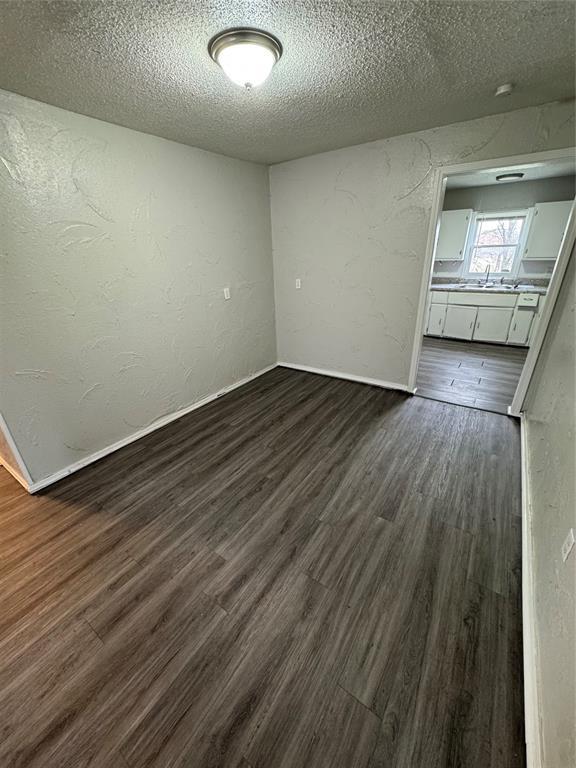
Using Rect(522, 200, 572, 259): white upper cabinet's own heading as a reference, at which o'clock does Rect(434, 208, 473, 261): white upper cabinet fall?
Rect(434, 208, 473, 261): white upper cabinet is roughly at 3 o'clock from Rect(522, 200, 572, 259): white upper cabinet.

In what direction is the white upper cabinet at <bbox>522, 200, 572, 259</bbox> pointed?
toward the camera

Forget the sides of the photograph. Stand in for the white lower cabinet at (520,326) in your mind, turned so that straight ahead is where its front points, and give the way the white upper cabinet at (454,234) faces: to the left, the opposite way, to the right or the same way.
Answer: the same way

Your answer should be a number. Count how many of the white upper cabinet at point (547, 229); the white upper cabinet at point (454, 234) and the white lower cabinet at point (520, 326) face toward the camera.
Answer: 3

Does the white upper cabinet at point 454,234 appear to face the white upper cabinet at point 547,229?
no

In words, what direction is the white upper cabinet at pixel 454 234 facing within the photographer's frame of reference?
facing the viewer

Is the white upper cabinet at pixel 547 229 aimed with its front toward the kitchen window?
no

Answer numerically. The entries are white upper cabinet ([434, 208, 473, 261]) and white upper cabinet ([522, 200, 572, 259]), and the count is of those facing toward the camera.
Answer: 2

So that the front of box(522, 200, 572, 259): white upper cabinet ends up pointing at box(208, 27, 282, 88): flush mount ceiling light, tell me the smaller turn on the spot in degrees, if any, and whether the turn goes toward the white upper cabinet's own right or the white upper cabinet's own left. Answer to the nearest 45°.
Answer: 0° — it already faces it
